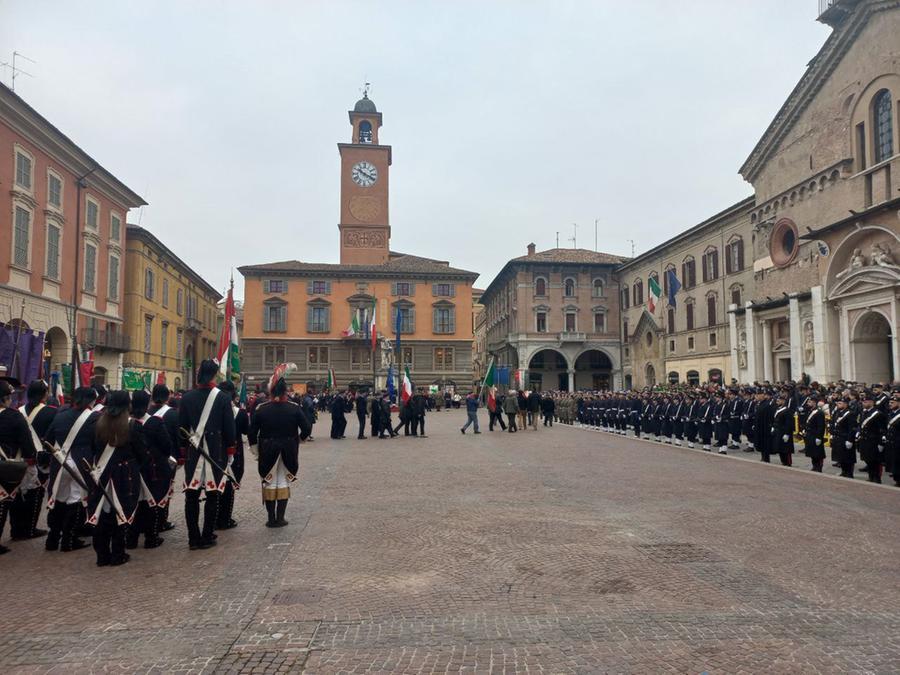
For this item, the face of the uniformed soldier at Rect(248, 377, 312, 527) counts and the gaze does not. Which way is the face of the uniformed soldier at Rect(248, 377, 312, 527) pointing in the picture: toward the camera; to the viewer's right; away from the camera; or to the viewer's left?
away from the camera

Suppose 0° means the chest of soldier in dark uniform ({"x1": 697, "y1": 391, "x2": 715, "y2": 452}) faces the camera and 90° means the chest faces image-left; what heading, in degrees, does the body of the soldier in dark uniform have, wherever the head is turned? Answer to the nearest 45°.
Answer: approximately 45°

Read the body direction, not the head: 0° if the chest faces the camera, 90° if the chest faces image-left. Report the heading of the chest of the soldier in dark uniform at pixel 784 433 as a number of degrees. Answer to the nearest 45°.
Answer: approximately 45°

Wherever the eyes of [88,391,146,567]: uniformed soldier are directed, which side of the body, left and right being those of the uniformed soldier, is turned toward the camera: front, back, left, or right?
back

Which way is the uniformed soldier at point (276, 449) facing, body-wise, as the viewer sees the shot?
away from the camera

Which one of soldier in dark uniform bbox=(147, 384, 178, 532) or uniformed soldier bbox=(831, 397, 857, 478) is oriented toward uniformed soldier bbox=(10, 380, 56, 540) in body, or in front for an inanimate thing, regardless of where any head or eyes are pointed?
uniformed soldier bbox=(831, 397, 857, 478)
